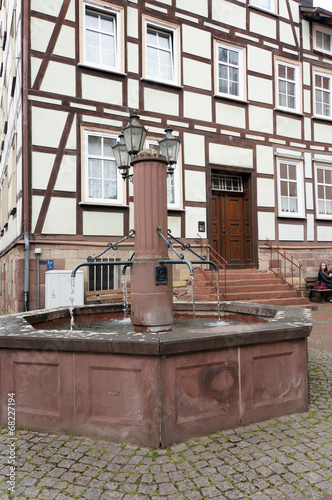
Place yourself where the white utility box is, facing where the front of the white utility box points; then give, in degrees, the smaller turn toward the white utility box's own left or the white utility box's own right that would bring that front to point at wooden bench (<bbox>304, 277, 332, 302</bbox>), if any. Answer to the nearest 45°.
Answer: approximately 90° to the white utility box's own left

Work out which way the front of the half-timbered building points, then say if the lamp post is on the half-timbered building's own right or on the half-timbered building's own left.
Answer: on the half-timbered building's own right

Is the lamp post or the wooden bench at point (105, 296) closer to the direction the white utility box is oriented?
the lamp post

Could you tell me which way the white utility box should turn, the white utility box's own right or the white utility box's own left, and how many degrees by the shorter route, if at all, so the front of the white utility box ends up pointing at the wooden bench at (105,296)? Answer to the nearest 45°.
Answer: approximately 135° to the white utility box's own left

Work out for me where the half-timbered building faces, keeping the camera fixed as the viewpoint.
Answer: facing the viewer and to the right of the viewer

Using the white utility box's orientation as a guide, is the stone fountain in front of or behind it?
in front

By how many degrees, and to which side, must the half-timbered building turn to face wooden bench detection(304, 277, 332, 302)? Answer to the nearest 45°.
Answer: approximately 90° to its left

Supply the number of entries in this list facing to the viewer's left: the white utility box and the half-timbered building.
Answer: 0

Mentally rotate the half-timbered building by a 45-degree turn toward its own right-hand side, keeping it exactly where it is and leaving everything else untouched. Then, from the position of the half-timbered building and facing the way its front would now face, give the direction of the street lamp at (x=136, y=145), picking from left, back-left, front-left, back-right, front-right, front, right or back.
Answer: front

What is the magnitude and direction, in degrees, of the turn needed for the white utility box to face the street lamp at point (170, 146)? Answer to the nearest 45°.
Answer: approximately 45° to its left
